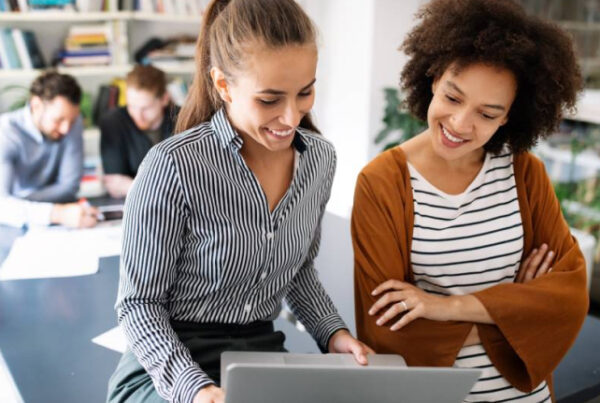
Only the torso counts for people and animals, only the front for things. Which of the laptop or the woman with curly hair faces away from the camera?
the laptop

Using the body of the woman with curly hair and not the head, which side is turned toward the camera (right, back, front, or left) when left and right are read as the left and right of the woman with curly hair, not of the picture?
front

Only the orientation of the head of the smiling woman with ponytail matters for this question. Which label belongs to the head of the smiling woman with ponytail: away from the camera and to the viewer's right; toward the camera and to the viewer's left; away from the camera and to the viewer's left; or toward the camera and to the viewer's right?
toward the camera and to the viewer's right

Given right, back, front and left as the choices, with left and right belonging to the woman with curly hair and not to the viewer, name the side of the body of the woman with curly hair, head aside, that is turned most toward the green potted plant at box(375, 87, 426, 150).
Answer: back

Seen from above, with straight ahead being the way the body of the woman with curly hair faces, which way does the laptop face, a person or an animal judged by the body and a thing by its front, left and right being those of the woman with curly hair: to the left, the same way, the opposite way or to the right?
the opposite way

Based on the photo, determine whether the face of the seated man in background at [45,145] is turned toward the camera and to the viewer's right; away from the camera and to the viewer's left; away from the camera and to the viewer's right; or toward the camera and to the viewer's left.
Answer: toward the camera and to the viewer's right

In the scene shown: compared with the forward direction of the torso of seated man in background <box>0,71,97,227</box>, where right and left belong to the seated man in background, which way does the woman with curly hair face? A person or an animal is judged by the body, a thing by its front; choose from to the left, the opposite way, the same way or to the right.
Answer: to the right

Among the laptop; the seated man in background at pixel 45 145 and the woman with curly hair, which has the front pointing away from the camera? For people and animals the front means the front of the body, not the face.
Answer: the laptop

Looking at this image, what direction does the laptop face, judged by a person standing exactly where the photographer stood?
facing away from the viewer

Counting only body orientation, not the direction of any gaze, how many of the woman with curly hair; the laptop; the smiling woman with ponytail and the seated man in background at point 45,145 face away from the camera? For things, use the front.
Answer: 1

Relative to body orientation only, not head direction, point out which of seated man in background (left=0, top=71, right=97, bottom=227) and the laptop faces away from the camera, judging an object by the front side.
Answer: the laptop

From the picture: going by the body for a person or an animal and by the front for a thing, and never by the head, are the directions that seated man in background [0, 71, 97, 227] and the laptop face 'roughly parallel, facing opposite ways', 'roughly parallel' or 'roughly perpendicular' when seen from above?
roughly perpendicular

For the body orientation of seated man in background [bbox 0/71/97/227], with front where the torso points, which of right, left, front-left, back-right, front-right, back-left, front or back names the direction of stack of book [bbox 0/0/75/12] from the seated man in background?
back-left

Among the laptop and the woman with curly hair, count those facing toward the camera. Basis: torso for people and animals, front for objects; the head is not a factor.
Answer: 1

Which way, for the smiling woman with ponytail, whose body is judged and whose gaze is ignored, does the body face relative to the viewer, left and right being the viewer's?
facing the viewer and to the right of the viewer
